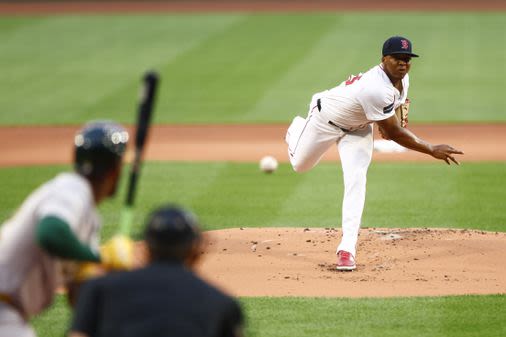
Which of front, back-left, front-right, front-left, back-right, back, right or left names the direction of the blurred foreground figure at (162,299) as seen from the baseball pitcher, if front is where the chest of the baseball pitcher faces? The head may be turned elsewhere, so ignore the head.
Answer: front-right

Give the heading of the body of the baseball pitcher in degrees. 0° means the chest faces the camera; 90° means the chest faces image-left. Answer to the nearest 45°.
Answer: approximately 315°

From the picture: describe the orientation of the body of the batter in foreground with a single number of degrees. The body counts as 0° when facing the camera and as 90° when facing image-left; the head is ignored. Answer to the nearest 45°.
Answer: approximately 225°

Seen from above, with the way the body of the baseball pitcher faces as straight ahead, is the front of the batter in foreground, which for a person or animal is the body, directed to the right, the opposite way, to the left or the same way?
to the left

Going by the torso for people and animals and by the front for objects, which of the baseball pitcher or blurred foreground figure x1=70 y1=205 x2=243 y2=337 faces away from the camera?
the blurred foreground figure

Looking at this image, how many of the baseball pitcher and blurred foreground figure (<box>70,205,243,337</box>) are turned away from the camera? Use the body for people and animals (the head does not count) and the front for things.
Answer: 1

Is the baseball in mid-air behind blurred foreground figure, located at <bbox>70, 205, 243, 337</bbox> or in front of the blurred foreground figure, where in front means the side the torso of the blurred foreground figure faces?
in front

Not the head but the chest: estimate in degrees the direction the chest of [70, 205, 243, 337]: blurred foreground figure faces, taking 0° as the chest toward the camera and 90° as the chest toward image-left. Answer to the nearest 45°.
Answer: approximately 180°

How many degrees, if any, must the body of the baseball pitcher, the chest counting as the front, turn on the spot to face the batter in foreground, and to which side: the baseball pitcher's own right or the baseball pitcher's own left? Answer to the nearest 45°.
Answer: approximately 45° to the baseball pitcher's own right
